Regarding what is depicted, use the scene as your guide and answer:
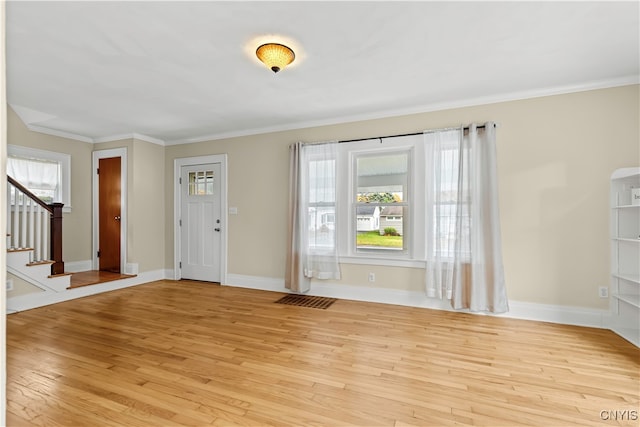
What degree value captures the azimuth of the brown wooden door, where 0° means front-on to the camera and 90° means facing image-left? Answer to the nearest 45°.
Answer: approximately 45°

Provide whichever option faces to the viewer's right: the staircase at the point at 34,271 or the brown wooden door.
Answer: the staircase

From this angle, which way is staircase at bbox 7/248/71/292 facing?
to the viewer's right

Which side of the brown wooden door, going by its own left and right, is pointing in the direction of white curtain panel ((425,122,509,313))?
left

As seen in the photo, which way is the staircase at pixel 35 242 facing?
to the viewer's right

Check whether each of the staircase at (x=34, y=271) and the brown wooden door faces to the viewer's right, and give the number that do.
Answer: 1

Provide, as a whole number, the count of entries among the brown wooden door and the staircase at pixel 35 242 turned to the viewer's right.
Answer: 1
